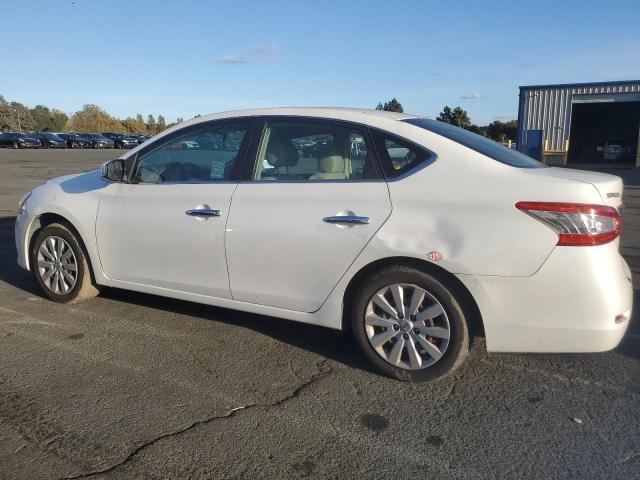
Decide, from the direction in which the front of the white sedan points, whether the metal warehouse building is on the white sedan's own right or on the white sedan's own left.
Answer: on the white sedan's own right

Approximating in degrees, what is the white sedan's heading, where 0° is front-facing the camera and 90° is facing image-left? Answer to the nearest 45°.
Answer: approximately 135°

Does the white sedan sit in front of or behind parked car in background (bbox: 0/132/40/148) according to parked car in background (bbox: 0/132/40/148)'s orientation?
in front

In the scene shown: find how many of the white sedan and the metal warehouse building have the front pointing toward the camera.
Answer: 1

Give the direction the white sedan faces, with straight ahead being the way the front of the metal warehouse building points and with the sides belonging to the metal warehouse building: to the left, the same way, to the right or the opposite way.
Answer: to the right

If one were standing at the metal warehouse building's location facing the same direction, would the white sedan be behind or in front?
in front

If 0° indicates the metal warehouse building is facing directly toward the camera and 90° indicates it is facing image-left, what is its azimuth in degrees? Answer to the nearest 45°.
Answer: approximately 0°

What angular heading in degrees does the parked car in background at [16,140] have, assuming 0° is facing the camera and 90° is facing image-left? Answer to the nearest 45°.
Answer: approximately 315°
